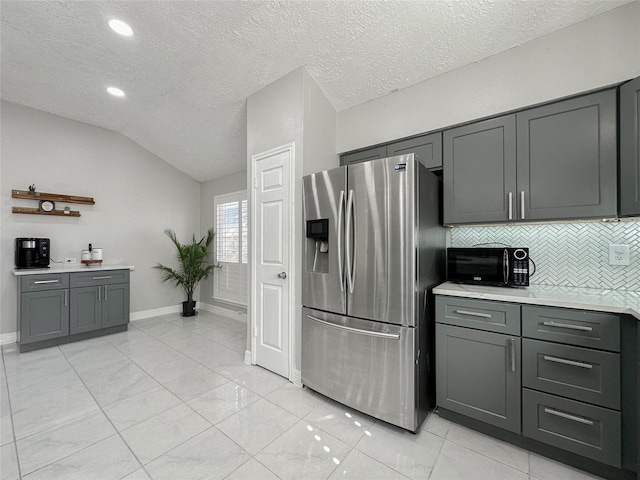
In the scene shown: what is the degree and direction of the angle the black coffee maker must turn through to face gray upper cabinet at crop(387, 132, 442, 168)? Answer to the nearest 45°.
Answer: approximately 45° to its left

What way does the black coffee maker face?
toward the camera

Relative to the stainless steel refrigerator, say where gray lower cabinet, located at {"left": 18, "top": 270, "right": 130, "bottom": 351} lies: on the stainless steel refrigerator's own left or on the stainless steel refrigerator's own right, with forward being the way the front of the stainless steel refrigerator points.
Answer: on the stainless steel refrigerator's own right

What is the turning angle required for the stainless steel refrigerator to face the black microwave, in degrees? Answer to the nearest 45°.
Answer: approximately 135° to its left

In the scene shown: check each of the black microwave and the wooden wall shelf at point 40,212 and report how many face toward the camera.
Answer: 2

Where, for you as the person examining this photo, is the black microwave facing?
facing the viewer

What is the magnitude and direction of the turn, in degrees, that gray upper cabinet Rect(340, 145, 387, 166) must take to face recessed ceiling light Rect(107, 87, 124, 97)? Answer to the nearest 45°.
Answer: approximately 45° to its right

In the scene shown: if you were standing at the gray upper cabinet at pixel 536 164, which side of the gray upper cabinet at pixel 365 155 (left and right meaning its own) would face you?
left

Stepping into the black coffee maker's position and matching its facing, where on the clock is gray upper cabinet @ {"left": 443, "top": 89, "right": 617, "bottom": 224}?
The gray upper cabinet is roughly at 11 o'clock from the black coffee maker.

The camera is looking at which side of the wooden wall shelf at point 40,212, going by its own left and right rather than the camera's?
front

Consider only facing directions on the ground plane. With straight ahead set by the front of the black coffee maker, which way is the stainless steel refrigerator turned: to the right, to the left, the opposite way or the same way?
to the right

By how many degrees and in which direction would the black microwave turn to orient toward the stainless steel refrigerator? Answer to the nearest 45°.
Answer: approximately 45° to its right

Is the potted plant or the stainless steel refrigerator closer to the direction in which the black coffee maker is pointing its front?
the stainless steel refrigerator

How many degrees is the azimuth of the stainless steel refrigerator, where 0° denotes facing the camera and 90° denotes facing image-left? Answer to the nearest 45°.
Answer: approximately 45°

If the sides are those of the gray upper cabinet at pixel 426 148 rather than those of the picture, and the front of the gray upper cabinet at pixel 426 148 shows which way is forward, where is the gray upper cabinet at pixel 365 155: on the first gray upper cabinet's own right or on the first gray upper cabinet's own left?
on the first gray upper cabinet's own right

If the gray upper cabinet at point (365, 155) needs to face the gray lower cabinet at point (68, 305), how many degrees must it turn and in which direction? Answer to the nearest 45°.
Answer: approximately 45° to its right

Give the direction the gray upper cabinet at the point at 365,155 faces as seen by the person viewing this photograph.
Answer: facing the viewer and to the left of the viewer

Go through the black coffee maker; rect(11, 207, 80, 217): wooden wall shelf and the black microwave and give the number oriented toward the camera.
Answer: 3
